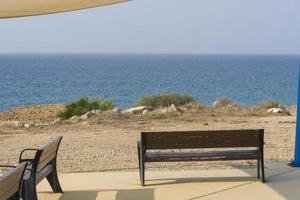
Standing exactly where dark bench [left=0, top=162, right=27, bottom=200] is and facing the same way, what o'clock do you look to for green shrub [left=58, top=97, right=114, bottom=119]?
The green shrub is roughly at 2 o'clock from the dark bench.

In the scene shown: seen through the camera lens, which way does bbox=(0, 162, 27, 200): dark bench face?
facing away from the viewer and to the left of the viewer

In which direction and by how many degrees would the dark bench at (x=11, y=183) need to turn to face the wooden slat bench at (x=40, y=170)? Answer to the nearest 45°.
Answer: approximately 45° to its right

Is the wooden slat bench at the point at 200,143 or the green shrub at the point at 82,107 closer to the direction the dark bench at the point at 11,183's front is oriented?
the green shrub
